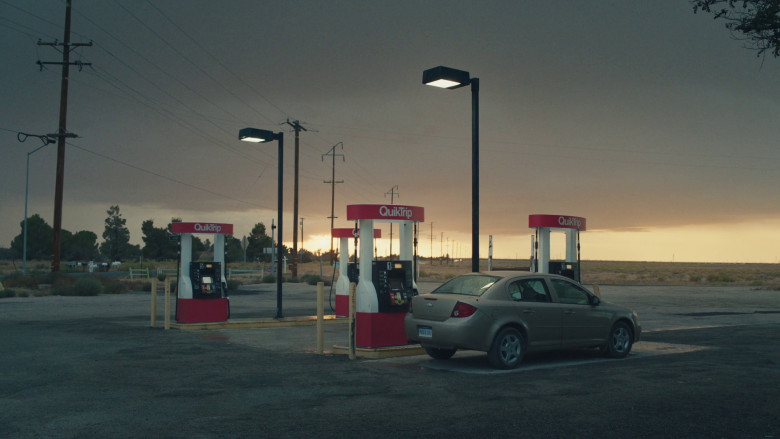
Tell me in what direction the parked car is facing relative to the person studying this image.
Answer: facing away from the viewer and to the right of the viewer

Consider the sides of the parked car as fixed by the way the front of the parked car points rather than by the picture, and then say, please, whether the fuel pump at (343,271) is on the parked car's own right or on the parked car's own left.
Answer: on the parked car's own left

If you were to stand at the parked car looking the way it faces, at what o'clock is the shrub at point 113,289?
The shrub is roughly at 9 o'clock from the parked car.

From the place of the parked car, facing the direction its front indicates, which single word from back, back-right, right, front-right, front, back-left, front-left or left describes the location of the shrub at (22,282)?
left

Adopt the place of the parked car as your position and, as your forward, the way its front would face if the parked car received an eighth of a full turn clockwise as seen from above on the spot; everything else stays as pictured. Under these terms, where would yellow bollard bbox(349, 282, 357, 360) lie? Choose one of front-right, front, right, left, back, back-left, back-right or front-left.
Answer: back

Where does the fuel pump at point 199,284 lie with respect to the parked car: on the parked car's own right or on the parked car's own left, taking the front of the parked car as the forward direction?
on the parked car's own left

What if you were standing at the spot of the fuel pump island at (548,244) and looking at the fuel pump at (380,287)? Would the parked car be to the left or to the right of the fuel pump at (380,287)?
left

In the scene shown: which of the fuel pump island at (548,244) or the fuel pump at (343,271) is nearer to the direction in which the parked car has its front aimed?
the fuel pump island

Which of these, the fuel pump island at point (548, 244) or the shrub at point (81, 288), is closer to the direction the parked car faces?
the fuel pump island

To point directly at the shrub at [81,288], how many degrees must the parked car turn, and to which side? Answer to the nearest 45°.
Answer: approximately 90° to its left

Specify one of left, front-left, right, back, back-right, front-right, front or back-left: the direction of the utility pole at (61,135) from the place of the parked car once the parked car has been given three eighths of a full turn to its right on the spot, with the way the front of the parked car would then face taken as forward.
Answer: back-right

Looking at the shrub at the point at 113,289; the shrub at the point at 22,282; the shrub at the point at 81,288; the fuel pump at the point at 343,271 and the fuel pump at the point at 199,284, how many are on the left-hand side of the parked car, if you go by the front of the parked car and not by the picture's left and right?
5

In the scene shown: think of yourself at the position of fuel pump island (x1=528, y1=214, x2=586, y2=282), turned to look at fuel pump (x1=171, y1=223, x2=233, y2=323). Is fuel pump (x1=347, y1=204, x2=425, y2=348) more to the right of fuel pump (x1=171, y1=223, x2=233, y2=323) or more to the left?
left
